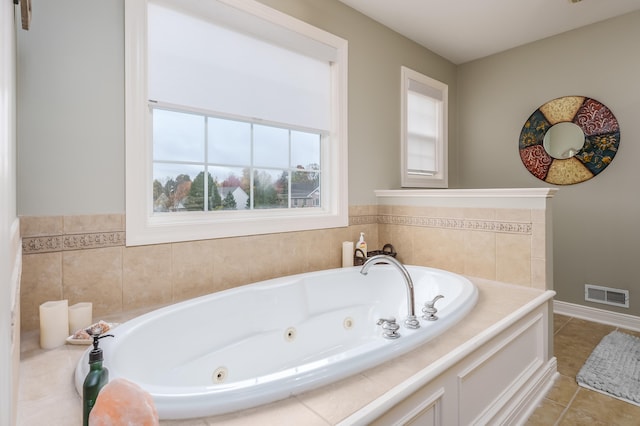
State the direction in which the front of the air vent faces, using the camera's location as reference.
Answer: facing the viewer and to the left of the viewer

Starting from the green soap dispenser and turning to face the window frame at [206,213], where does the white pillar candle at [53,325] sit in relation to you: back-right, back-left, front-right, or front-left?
front-left

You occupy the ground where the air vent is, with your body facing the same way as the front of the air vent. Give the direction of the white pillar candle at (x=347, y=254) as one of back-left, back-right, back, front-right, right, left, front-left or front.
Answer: front

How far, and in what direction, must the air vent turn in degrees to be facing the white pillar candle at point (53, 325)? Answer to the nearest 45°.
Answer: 0° — it already faces it

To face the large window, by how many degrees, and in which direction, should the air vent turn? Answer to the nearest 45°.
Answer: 0° — it already faces it

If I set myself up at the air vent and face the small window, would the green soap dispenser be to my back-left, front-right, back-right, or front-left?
front-left

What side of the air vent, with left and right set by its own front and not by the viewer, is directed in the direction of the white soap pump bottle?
front

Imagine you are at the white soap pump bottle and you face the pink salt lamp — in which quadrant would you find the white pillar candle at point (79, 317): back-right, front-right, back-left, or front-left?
front-right
